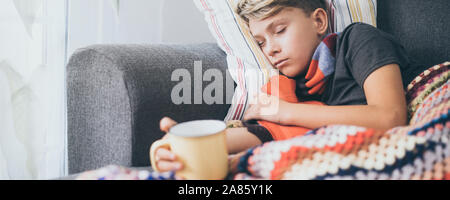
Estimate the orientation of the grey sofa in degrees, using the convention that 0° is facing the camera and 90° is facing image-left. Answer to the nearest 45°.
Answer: approximately 45°
